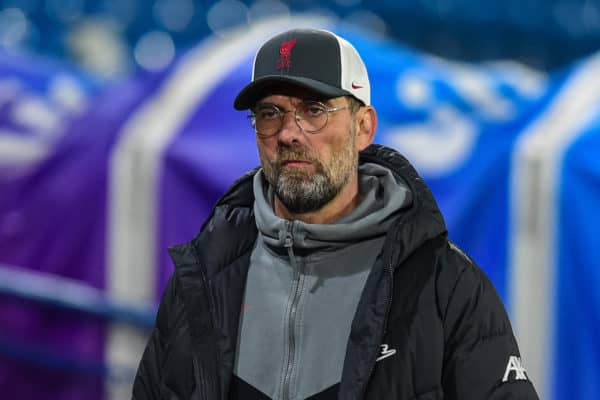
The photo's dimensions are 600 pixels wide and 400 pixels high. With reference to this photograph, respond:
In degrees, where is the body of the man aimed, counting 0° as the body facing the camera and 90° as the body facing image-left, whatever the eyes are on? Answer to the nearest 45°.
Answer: approximately 45°
